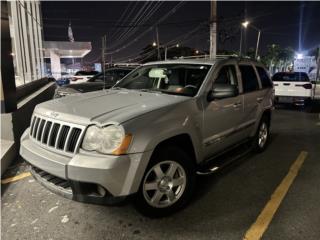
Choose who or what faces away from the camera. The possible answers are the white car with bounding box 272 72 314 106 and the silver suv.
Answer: the white car

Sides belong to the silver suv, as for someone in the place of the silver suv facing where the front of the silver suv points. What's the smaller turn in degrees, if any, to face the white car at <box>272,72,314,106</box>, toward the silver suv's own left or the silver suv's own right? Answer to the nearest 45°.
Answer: approximately 180°

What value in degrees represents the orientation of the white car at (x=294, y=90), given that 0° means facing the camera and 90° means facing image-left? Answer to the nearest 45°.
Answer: approximately 180°

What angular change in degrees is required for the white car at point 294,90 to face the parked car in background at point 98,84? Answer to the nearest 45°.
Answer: approximately 135° to its left

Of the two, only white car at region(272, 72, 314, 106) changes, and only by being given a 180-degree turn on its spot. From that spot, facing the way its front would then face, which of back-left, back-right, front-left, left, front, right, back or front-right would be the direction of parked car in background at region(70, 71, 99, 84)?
right

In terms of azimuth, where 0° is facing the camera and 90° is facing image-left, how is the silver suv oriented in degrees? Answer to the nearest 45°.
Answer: approximately 45°

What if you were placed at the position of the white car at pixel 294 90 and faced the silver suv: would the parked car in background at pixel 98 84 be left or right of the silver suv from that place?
right

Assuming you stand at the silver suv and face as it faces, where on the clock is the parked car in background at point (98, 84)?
The parked car in background is roughly at 4 o'clock from the silver suv.

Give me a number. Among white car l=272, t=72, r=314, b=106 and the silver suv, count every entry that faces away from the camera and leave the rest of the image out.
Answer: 1

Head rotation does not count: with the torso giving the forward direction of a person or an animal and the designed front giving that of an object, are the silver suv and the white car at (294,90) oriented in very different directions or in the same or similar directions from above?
very different directions

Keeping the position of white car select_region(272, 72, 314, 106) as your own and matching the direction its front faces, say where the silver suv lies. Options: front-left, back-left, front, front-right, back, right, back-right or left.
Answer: back
